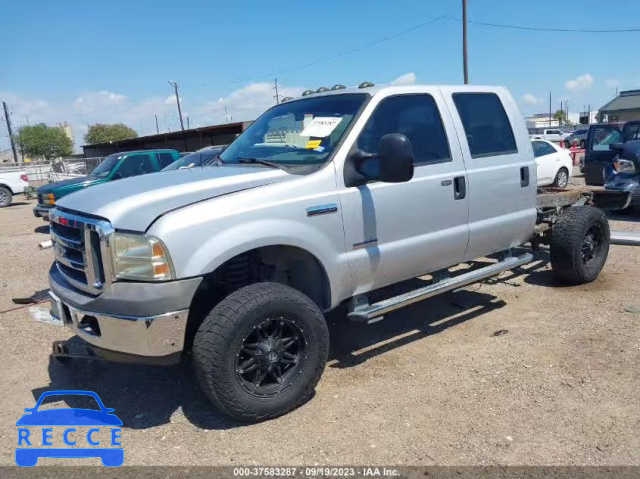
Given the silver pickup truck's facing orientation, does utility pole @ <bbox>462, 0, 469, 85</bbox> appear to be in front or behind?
behind

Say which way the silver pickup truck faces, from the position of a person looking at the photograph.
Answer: facing the viewer and to the left of the viewer

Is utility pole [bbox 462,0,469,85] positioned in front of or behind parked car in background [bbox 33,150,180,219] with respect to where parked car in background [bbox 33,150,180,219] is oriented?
behind

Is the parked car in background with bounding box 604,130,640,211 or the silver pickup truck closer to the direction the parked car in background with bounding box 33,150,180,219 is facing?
the silver pickup truck

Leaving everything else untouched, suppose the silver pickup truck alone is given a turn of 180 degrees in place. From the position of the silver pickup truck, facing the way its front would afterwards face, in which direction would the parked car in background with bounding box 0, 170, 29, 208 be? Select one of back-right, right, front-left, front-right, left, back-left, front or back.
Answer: left

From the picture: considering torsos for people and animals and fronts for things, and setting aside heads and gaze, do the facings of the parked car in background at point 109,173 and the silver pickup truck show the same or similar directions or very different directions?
same or similar directions

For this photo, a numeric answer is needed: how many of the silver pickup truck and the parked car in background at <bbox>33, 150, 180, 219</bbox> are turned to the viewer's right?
0

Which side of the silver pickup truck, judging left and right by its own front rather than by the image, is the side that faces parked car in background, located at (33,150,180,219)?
right

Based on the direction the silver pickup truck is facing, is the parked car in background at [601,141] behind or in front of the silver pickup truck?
behind

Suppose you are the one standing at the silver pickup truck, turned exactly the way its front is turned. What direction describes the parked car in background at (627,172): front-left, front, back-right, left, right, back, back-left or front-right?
back

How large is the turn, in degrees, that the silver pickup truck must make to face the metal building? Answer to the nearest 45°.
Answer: approximately 135° to its right
